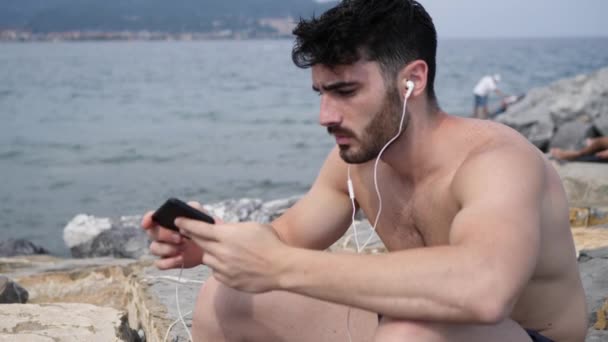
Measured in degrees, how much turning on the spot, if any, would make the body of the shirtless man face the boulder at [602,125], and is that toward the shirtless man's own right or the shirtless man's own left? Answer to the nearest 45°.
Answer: approximately 135° to the shirtless man's own right

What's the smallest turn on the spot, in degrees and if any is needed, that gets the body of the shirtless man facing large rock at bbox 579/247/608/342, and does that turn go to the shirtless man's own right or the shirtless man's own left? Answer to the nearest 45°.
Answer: approximately 180°

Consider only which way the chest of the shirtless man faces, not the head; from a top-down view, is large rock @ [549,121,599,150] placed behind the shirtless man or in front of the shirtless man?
behind

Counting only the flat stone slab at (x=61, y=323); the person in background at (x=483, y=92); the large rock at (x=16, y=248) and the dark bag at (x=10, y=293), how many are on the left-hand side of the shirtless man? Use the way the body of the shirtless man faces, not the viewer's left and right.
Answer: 0

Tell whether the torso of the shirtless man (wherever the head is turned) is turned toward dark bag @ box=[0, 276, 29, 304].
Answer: no

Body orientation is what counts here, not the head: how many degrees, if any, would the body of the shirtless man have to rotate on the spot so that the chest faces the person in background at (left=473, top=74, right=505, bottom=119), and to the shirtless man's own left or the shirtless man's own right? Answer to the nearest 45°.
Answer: approximately 135° to the shirtless man's own right

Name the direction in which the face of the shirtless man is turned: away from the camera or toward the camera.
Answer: toward the camera

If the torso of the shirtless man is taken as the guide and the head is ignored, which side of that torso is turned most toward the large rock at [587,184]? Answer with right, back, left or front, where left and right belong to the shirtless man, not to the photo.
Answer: back

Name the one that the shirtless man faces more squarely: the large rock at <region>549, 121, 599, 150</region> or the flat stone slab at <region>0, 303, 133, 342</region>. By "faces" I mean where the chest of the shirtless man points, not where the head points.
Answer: the flat stone slab

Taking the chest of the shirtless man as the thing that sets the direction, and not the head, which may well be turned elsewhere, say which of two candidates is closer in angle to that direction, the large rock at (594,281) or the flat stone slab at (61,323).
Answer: the flat stone slab

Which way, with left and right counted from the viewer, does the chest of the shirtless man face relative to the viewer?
facing the viewer and to the left of the viewer

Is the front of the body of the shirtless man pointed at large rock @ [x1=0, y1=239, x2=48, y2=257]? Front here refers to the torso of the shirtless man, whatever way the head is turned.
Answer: no

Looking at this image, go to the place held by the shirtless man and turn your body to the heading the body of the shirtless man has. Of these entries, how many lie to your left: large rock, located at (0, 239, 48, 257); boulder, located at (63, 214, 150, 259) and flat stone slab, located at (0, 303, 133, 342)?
0

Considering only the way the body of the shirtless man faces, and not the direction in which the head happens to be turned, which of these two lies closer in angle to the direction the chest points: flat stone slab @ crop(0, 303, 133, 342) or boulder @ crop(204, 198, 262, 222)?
the flat stone slab

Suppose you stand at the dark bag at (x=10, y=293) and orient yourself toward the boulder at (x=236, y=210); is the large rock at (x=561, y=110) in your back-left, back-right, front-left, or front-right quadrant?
front-right
